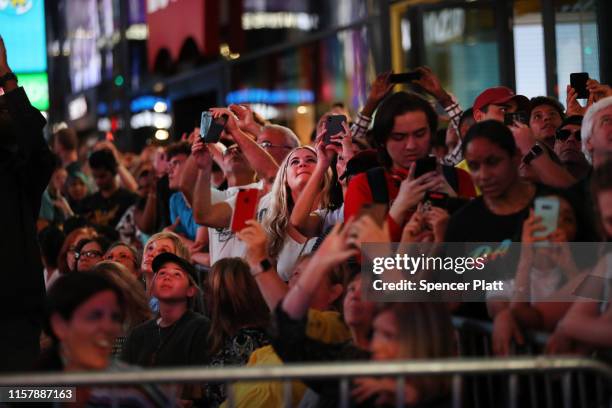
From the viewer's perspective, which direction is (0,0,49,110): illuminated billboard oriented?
toward the camera

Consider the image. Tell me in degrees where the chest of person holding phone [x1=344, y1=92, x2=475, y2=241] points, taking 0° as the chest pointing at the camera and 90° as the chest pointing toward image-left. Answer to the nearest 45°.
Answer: approximately 0°

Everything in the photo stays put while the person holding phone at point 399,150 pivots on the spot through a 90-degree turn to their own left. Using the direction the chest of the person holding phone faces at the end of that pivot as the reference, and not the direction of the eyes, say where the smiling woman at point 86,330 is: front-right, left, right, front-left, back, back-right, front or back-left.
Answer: back-right

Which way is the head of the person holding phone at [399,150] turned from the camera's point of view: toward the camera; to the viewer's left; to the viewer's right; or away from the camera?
toward the camera

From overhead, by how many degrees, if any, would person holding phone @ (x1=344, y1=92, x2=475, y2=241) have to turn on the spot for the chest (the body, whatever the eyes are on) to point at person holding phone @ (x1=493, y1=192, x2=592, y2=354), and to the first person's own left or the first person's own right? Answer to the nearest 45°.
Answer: approximately 45° to the first person's own left

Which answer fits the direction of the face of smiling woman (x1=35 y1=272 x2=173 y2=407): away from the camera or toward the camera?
toward the camera

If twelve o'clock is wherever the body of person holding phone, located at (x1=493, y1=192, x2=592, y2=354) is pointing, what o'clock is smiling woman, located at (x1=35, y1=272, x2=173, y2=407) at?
The smiling woman is roughly at 1 o'clock from the person holding phone.

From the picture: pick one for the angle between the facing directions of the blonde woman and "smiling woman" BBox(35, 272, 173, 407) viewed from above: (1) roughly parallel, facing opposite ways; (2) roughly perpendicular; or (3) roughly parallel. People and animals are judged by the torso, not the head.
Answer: roughly parallel

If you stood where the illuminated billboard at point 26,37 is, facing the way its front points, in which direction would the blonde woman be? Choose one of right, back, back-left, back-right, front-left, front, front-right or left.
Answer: front

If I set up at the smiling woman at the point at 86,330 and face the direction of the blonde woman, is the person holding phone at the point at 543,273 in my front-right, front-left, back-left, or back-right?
front-right

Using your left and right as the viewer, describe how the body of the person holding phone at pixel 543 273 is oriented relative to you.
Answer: facing the viewer and to the left of the viewer

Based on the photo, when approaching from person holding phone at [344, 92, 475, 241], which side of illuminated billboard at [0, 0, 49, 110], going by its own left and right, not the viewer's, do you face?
front

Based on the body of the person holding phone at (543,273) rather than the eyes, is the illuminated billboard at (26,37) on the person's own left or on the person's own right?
on the person's own right

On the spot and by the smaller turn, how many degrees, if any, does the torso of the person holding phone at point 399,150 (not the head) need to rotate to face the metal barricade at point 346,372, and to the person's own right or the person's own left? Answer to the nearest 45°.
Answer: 0° — they already face it

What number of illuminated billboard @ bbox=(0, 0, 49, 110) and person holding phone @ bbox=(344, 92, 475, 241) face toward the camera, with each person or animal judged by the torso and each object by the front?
2

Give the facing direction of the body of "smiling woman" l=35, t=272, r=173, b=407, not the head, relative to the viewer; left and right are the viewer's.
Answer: facing the viewer and to the right of the viewer
